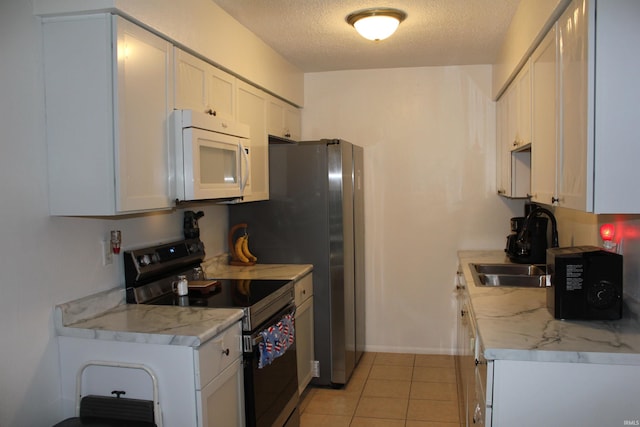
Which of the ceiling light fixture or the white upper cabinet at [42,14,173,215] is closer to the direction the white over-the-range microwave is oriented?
the ceiling light fixture

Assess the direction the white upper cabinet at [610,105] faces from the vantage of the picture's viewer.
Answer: facing to the left of the viewer

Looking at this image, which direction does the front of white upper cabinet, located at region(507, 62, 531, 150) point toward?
to the viewer's left

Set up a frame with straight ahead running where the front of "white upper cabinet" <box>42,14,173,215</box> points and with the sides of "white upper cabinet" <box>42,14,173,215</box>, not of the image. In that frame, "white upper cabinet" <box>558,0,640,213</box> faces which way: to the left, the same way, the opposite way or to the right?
the opposite way

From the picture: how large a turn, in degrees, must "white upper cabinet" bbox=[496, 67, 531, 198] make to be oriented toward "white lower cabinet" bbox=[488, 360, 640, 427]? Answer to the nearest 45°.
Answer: approximately 90° to its left

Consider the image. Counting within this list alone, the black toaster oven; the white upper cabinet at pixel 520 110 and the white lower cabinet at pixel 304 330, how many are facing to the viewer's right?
1

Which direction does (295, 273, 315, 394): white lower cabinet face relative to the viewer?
to the viewer's right

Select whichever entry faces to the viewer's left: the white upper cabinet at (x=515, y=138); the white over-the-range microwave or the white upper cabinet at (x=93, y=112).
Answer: the white upper cabinet at (x=515, y=138)

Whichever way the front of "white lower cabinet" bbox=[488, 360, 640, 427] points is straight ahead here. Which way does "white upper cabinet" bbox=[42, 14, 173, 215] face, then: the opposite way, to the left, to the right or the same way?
the opposite way

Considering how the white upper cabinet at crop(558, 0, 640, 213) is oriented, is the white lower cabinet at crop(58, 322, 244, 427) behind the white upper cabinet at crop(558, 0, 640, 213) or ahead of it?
ahead

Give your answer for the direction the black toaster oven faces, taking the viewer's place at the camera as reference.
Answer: facing to the left of the viewer

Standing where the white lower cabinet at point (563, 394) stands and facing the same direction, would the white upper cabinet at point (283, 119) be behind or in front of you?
in front

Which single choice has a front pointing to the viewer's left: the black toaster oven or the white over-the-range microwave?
the black toaster oven

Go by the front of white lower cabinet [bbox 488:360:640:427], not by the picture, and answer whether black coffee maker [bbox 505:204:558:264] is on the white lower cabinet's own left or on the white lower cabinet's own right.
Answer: on the white lower cabinet's own right

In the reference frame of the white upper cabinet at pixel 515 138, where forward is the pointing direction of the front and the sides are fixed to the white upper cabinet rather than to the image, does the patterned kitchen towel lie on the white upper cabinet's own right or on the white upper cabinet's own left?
on the white upper cabinet's own left
